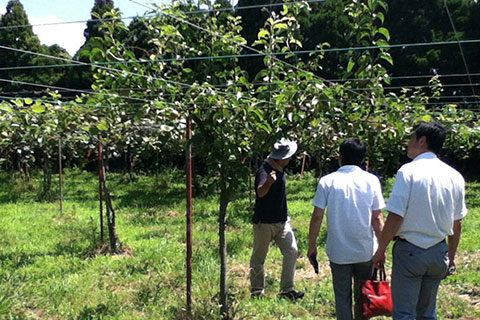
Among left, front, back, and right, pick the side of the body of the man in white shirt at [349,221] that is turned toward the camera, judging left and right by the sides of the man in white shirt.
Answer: back

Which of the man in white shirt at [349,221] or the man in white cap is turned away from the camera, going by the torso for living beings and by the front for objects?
the man in white shirt

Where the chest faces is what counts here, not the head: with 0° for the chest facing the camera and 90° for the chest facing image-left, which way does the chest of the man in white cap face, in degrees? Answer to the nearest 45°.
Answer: approximately 315°

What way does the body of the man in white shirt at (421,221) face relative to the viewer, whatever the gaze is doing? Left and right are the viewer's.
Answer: facing away from the viewer and to the left of the viewer

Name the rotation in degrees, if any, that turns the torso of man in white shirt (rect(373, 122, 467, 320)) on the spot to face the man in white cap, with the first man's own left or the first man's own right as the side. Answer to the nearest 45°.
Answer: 0° — they already face them

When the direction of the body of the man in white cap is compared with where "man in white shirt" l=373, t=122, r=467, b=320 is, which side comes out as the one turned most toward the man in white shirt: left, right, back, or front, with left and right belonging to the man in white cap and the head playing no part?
front

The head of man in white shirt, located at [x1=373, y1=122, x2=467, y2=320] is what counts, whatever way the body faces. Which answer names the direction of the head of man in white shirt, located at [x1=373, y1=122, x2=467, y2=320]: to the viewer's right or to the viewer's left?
to the viewer's left

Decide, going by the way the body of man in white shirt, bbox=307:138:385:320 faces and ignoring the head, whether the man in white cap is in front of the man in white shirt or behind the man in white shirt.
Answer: in front

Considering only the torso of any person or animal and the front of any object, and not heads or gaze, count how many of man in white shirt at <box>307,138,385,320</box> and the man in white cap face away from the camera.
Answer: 1

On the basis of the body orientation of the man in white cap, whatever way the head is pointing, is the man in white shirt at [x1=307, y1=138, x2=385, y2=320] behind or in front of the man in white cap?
in front

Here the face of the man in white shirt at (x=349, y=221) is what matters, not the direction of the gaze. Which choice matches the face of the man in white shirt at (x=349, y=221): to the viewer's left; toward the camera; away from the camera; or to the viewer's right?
away from the camera
